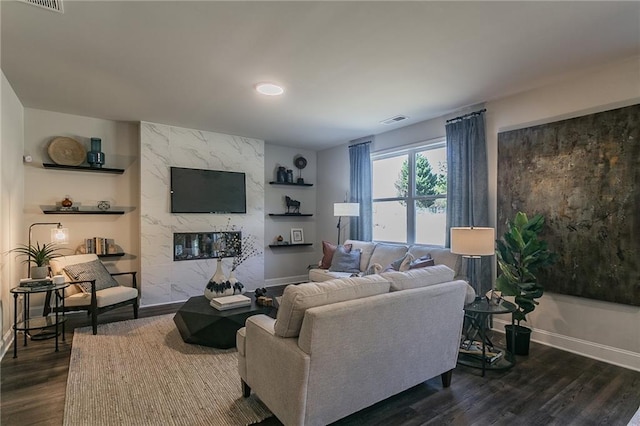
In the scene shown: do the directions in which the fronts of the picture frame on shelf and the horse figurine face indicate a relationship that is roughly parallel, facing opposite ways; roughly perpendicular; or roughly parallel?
roughly perpendicular

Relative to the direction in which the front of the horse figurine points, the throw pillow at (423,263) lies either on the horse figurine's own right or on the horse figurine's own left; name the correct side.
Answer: on the horse figurine's own left

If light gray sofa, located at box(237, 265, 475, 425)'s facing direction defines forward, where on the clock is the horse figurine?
The horse figurine is roughly at 1 o'clock from the light gray sofa.

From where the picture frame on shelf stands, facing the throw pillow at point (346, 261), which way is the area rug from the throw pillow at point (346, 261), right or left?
right

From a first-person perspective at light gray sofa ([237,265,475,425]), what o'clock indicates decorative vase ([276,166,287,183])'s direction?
The decorative vase is roughly at 1 o'clock from the light gray sofa.

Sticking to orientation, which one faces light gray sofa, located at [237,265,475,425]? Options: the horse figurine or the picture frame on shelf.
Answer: the picture frame on shelf

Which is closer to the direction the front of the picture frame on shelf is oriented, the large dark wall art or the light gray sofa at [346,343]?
the light gray sofa

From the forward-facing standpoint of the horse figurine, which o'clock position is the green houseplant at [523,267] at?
The green houseplant is roughly at 8 o'clock from the horse figurine.

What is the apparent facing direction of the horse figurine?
to the viewer's left

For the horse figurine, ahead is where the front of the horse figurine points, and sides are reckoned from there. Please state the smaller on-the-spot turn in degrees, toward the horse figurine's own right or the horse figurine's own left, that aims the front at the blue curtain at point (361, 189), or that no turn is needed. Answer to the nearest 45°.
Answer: approximately 135° to the horse figurine's own left

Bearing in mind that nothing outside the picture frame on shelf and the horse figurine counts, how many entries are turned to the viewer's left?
1
